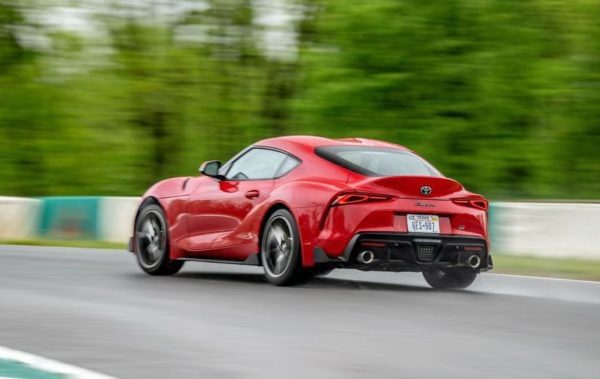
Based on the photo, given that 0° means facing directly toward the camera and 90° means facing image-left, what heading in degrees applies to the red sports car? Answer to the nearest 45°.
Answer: approximately 135°
